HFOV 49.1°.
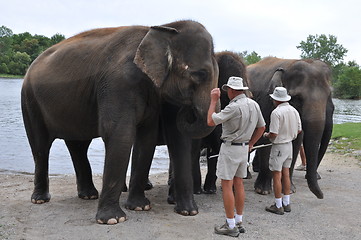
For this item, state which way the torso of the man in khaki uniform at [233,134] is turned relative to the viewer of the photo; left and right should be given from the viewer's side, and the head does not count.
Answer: facing away from the viewer and to the left of the viewer

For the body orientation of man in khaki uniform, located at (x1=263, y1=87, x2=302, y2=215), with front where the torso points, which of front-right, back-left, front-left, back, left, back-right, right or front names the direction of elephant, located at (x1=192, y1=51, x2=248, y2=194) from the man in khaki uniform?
front

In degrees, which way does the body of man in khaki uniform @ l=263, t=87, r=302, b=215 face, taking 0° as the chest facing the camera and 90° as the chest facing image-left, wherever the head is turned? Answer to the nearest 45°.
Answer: approximately 135°

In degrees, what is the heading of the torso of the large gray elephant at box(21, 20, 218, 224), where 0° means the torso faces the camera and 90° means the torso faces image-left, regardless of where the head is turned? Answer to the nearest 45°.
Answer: approximately 315°

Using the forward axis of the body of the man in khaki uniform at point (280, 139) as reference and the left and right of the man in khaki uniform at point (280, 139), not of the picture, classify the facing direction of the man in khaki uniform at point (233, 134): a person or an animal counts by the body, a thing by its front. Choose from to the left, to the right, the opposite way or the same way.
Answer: the same way

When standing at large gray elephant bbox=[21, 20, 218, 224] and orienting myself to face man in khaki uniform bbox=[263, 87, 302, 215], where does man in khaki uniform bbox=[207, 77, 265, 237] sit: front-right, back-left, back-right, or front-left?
front-right

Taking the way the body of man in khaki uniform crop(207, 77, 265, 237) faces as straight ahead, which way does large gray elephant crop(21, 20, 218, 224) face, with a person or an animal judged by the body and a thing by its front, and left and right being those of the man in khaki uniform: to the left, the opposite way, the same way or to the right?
the opposite way

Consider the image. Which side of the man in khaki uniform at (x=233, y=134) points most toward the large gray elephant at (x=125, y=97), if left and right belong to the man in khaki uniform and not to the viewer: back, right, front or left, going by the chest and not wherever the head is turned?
front

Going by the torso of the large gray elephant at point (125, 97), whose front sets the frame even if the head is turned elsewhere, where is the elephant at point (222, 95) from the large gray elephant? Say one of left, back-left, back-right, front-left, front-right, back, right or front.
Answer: left

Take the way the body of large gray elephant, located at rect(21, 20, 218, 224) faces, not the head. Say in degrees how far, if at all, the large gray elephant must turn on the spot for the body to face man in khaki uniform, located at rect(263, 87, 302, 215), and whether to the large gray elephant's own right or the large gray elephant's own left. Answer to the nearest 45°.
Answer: approximately 45° to the large gray elephant's own left

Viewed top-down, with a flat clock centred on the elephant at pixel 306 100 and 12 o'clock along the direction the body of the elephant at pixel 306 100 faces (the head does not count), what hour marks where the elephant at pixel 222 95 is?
the elephant at pixel 222 95 is roughly at 4 o'clock from the elephant at pixel 306 100.

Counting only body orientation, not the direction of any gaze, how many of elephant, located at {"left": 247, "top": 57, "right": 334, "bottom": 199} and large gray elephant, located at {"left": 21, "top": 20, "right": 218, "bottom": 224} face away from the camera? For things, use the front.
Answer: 0

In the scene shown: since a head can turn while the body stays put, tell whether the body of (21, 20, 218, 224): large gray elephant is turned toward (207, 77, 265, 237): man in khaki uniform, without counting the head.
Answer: yes

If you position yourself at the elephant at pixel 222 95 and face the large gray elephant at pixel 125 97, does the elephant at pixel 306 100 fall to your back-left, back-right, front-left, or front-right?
back-left

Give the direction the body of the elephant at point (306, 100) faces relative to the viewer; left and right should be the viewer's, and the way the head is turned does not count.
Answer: facing the viewer and to the right of the viewer

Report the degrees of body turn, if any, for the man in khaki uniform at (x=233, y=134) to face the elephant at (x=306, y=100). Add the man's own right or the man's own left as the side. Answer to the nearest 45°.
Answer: approximately 90° to the man's own right
